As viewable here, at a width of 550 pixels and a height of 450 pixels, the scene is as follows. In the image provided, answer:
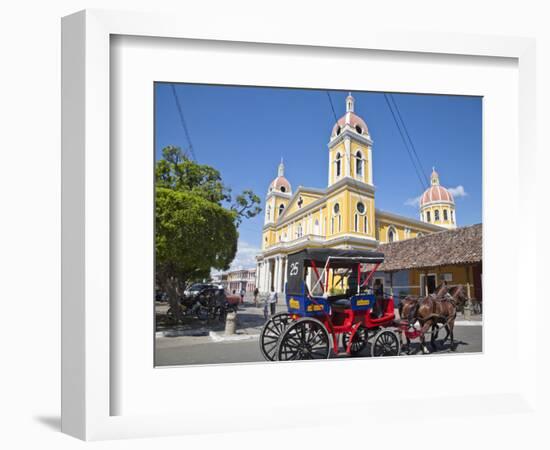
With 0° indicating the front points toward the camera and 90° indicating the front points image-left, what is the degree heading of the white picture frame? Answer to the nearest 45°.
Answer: approximately 315°
